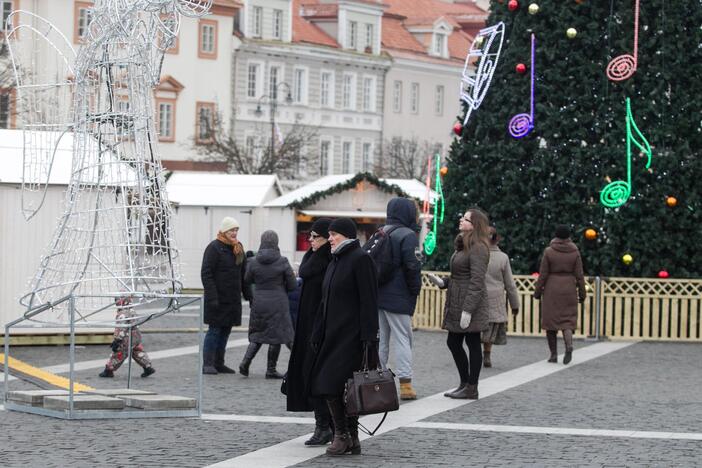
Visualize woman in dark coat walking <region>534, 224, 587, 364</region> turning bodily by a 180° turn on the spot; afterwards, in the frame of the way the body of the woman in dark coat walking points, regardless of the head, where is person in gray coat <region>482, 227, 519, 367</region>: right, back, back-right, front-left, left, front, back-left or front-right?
front-right

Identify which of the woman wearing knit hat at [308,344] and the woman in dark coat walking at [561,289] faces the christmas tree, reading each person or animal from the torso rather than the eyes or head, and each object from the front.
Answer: the woman in dark coat walking

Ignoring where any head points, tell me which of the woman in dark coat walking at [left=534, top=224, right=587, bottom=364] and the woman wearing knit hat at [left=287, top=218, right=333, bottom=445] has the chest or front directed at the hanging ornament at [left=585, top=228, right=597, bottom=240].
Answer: the woman in dark coat walking

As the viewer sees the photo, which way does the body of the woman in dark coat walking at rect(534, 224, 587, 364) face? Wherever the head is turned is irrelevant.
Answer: away from the camera

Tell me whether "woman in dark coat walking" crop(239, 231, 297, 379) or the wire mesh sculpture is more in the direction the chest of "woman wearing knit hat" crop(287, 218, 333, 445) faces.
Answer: the wire mesh sculpture

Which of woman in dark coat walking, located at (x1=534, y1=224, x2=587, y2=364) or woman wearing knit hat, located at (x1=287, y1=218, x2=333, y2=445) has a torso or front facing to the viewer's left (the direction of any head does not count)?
the woman wearing knit hat

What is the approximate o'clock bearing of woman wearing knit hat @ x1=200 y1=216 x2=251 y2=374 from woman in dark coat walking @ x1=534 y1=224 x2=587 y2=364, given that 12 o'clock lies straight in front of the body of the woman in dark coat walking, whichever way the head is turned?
The woman wearing knit hat is roughly at 8 o'clock from the woman in dark coat walking.

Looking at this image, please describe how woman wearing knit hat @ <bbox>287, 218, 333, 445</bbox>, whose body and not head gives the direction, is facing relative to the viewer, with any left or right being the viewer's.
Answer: facing to the left of the viewer

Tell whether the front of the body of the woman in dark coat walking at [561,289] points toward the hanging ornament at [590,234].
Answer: yes
